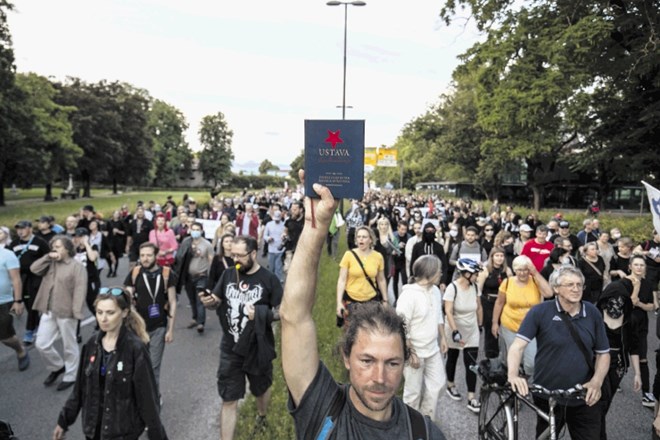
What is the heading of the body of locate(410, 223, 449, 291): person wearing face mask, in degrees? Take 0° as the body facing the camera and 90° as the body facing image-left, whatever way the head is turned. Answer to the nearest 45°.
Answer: approximately 0°

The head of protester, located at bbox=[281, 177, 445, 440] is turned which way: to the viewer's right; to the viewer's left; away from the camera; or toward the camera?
toward the camera

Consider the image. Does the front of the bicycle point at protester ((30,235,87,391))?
no

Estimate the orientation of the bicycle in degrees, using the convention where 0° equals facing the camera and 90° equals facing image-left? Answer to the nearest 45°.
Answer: approximately 315°

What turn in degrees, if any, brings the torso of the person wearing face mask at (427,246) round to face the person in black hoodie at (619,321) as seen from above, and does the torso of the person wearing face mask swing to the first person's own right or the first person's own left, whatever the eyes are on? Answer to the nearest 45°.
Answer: approximately 45° to the first person's own left

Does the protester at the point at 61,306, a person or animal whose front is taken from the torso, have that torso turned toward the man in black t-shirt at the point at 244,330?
no

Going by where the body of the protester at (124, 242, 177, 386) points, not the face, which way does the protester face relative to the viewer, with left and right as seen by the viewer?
facing the viewer

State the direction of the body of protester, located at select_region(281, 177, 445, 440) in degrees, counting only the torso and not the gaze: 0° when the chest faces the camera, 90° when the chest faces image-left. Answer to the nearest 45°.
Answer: approximately 0°

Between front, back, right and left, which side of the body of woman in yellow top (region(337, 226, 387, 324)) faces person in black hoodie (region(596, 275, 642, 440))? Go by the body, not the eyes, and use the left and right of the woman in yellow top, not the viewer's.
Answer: left

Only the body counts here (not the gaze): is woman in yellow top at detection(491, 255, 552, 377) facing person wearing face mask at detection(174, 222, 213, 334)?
no

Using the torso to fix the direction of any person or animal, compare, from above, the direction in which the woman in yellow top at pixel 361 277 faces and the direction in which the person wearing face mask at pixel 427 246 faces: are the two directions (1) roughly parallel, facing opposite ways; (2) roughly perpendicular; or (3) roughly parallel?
roughly parallel

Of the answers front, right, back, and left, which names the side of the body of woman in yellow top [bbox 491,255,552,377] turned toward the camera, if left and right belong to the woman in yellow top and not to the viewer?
front

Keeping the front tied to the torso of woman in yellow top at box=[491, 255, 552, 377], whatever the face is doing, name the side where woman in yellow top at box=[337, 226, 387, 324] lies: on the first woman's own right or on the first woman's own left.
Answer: on the first woman's own right

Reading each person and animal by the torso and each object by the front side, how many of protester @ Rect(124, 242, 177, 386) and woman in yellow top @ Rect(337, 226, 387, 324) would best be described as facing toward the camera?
2

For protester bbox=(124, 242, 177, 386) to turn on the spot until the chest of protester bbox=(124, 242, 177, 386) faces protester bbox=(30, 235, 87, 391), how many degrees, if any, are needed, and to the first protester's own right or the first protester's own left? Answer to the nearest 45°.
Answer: approximately 135° to the first protester's own right

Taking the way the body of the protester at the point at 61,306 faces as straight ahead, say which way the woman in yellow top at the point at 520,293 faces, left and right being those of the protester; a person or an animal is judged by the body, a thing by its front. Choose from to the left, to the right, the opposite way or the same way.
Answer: the same way

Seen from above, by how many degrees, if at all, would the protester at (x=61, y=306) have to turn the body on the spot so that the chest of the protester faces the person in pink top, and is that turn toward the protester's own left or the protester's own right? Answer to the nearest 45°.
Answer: approximately 180°

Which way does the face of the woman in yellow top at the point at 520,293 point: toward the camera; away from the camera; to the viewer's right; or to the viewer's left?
toward the camera

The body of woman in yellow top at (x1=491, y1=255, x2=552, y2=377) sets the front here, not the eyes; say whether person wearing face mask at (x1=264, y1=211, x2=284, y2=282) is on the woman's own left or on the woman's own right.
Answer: on the woman's own right

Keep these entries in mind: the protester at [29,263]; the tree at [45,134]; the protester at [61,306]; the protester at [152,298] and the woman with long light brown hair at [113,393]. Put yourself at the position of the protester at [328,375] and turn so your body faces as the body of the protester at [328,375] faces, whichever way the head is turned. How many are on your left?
0

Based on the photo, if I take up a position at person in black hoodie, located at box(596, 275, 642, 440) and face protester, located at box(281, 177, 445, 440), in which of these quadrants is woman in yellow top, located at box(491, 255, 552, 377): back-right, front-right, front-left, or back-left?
back-right
